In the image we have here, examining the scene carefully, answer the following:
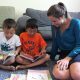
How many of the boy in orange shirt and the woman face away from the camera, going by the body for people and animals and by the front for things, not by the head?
0

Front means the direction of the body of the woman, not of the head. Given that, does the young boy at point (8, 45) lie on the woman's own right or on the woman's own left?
on the woman's own right

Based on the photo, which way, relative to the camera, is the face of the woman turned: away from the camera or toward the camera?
toward the camera

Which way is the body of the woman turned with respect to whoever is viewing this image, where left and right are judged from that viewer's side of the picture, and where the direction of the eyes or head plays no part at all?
facing the viewer and to the left of the viewer

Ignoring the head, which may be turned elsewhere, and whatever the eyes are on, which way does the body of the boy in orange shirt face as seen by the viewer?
toward the camera
